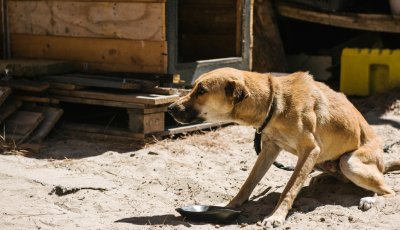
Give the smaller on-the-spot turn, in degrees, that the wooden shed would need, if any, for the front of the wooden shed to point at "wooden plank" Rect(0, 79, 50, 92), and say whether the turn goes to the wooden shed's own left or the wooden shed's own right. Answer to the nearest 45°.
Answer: approximately 90° to the wooden shed's own right

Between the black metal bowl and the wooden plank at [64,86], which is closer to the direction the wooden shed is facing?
the black metal bowl

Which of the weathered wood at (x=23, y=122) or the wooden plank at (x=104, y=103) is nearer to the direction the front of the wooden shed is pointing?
the wooden plank

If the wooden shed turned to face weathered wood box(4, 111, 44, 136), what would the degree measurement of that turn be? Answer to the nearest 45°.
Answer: approximately 90° to its right

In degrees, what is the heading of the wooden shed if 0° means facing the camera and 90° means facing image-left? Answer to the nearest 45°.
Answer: approximately 315°

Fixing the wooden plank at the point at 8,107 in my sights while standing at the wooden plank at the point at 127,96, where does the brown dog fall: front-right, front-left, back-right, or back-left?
back-left

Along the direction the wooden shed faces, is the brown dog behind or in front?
in front

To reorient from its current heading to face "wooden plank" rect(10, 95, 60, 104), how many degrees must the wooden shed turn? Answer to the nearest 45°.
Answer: approximately 90° to its right
